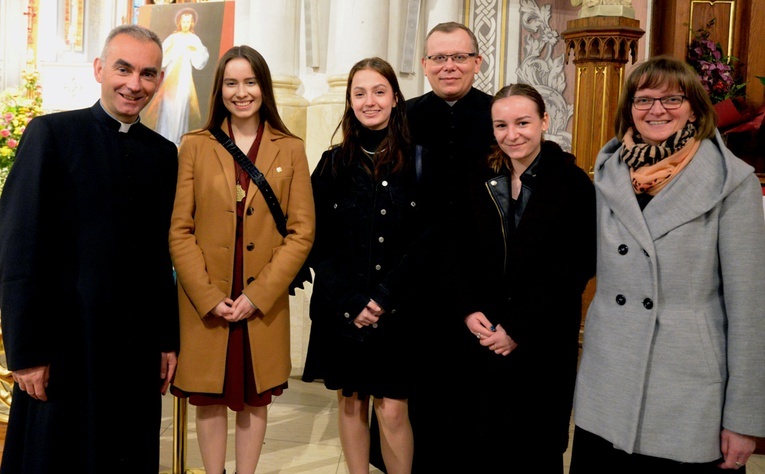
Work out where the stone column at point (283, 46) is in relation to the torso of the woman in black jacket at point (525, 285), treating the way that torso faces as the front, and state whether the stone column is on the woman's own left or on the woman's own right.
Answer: on the woman's own right

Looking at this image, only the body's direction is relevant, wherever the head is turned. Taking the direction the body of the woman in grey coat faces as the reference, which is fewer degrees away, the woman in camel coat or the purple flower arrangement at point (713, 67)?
the woman in camel coat

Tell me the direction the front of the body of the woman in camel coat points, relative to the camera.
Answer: toward the camera

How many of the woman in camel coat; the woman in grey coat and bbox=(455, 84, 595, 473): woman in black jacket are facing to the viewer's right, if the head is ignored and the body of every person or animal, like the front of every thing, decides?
0

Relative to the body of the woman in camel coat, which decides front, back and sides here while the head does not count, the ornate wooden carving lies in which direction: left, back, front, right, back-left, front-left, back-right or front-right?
back-left

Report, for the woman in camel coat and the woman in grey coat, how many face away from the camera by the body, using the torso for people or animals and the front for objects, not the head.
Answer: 0

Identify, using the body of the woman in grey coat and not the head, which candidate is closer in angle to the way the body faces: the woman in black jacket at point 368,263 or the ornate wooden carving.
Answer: the woman in black jacket

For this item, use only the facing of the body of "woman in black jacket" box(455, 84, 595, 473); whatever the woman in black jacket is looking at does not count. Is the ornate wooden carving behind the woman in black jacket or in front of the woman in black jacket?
behind

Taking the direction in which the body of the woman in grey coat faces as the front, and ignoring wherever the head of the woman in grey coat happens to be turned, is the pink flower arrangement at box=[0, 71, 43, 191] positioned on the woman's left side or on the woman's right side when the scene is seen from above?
on the woman's right side
